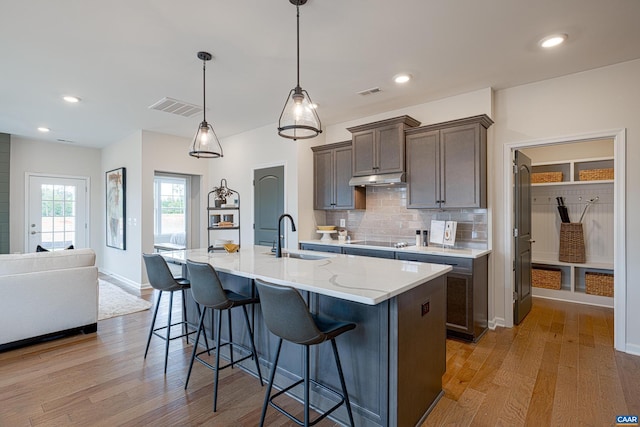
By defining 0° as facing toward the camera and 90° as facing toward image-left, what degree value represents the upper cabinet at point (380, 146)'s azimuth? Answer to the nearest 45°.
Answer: approximately 45°

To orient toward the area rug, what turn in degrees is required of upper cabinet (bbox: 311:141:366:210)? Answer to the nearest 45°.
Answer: approximately 45° to its right

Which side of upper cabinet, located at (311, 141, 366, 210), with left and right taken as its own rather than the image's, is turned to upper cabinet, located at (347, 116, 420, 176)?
left

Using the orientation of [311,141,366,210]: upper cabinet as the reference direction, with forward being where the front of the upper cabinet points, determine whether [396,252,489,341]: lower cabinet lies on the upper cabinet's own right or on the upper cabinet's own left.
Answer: on the upper cabinet's own left

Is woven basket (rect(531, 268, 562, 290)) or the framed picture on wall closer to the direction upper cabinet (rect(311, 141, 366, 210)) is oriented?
the framed picture on wall

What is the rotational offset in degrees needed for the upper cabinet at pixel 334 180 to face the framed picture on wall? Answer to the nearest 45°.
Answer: approximately 45° to its right

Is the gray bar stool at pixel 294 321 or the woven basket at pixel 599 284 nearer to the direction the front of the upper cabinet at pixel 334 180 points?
the gray bar stool

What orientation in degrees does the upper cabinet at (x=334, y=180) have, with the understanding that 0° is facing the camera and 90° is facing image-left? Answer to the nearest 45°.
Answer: approximately 45°

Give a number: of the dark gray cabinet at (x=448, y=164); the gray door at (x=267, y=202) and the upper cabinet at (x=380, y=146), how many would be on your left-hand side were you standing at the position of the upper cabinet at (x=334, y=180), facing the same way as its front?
2

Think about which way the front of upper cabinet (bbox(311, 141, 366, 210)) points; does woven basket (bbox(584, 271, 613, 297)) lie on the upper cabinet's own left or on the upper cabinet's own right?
on the upper cabinet's own left

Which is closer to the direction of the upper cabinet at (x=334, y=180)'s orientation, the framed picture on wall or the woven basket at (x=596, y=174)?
the framed picture on wall
